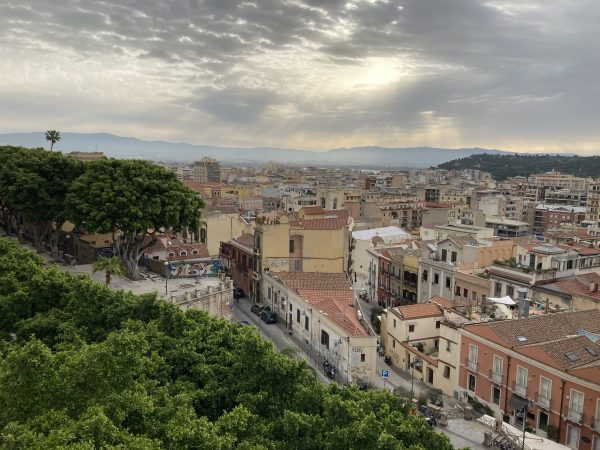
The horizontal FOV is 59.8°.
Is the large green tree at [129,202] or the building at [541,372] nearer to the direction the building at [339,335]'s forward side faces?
the large green tree

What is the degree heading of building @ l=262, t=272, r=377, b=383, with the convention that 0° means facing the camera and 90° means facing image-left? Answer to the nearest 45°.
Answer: approximately 45°

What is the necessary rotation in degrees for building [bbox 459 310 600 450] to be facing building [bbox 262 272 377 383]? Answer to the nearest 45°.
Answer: approximately 45° to its right

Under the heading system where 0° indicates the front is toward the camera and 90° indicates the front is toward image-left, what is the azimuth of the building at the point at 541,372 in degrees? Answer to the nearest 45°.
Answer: approximately 45°

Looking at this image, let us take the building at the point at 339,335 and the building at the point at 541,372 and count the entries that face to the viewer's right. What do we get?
0

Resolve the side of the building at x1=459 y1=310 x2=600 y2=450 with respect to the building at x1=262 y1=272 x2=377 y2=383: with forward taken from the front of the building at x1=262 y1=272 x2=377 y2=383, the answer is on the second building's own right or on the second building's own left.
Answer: on the second building's own left

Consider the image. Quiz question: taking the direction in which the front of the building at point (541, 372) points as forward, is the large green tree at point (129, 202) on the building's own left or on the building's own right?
on the building's own right

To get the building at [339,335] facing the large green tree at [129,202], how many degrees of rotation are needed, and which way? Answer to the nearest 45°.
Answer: approximately 45° to its right
